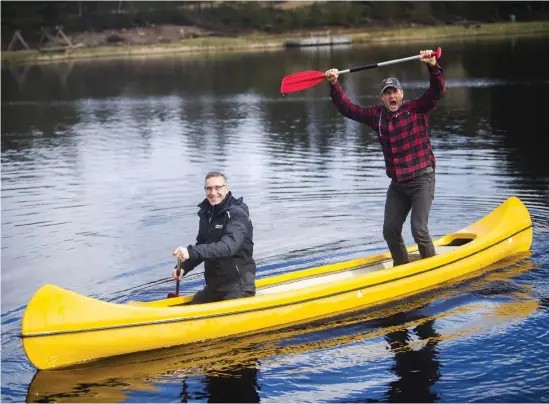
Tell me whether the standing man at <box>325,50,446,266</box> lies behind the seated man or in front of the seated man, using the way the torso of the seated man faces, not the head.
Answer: behind

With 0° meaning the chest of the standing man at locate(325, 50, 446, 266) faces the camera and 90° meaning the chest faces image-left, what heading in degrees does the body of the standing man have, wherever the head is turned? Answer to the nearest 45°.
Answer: approximately 45°

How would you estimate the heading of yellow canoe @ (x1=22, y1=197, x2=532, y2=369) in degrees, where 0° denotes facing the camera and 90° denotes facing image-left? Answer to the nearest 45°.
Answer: approximately 45°
